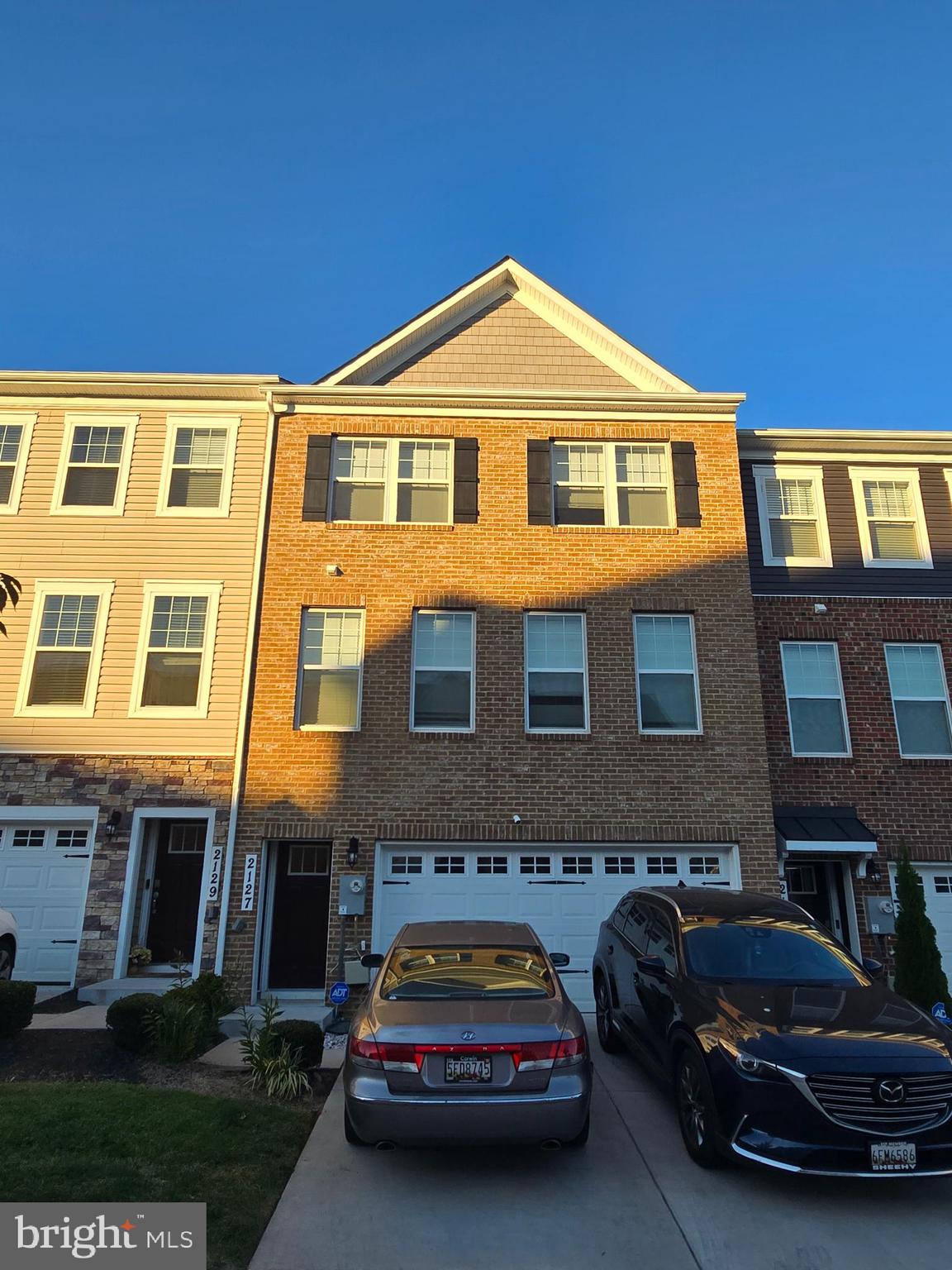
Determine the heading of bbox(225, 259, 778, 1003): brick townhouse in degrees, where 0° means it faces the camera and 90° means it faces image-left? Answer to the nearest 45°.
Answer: approximately 0°

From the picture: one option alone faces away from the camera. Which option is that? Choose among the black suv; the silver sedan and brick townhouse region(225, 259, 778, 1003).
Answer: the silver sedan

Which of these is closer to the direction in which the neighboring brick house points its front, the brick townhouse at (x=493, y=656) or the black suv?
the black suv

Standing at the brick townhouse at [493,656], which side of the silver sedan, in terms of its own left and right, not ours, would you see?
front

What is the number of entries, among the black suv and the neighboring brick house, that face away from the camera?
0

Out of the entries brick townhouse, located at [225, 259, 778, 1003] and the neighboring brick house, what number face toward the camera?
2

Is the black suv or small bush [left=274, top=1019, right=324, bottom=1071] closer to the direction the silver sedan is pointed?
the small bush

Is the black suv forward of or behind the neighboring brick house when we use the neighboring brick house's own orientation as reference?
forward

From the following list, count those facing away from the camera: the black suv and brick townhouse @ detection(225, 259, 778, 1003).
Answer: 0

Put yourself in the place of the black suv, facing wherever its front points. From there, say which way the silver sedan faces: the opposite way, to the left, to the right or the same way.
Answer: the opposite way

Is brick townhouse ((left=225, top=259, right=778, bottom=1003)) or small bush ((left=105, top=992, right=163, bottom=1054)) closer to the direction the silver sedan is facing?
the brick townhouse

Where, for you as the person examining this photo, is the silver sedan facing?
facing away from the viewer
